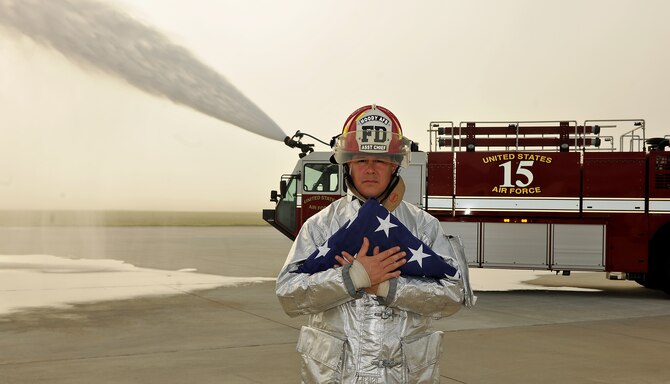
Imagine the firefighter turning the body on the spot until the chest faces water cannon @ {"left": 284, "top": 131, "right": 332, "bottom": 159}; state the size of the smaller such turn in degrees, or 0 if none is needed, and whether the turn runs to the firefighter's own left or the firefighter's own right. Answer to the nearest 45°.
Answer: approximately 180°

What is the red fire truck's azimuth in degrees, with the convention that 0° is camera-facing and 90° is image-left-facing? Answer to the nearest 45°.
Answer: approximately 90°

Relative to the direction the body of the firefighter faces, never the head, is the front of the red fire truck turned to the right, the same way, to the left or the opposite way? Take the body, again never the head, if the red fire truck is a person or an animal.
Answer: to the right

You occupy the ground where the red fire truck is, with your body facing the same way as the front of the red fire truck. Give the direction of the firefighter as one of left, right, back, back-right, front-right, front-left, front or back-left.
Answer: left

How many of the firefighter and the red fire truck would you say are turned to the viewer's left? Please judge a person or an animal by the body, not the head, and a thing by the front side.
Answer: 1

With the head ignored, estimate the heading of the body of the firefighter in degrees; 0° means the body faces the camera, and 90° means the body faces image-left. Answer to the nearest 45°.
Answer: approximately 0°

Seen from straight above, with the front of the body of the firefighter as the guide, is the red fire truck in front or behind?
behind
